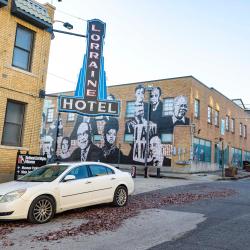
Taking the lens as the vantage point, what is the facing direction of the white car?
facing the viewer and to the left of the viewer

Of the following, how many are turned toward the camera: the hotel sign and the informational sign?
2

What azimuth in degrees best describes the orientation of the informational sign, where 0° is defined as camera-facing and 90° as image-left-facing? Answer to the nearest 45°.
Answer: approximately 0°

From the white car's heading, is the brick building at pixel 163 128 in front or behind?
behind

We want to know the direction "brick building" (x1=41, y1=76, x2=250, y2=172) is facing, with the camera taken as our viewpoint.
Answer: facing the viewer and to the right of the viewer

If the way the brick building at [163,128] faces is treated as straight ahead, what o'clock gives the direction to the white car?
The white car is roughly at 2 o'clock from the brick building.

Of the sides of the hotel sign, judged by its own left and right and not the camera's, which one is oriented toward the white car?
front
